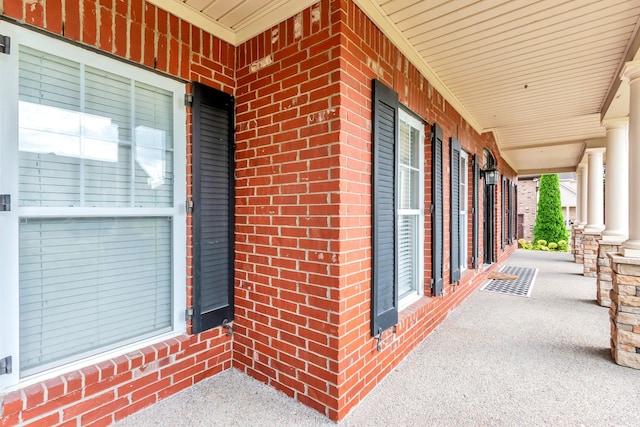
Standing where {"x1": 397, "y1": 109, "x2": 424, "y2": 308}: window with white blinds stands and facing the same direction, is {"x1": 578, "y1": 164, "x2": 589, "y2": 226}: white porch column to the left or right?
on its left

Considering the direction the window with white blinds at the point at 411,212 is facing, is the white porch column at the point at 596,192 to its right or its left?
on its left

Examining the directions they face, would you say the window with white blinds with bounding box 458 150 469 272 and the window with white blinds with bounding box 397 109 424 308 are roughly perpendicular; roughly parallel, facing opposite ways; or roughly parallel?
roughly parallel

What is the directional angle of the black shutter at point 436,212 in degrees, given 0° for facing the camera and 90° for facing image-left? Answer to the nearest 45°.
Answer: approximately 270°

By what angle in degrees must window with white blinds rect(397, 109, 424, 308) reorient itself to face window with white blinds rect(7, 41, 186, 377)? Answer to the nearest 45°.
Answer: approximately 135° to its right

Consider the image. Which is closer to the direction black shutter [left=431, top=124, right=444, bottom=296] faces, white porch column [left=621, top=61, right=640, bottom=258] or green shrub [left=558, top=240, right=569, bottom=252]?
the white porch column

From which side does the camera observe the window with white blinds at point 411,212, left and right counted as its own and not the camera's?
right

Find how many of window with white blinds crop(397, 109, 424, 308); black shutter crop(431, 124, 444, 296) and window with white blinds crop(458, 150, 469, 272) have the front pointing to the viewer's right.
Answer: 3

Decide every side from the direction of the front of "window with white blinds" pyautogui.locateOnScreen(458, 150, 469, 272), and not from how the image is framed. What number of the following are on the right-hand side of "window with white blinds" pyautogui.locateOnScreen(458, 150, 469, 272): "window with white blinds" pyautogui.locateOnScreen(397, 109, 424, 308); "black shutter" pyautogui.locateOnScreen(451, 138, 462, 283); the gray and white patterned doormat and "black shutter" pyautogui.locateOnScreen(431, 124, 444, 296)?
3

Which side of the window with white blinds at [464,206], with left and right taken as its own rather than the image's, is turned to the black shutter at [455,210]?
right

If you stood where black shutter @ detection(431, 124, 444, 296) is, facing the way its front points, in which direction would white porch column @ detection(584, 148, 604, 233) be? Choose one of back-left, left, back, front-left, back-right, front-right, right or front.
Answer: front-left

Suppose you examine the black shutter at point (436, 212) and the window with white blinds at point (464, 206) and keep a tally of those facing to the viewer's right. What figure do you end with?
2

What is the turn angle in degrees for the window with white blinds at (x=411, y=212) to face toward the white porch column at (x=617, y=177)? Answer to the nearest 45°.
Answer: approximately 45° to its left

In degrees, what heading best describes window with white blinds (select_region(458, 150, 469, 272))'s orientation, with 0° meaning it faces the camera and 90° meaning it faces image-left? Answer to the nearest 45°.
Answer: approximately 270°
